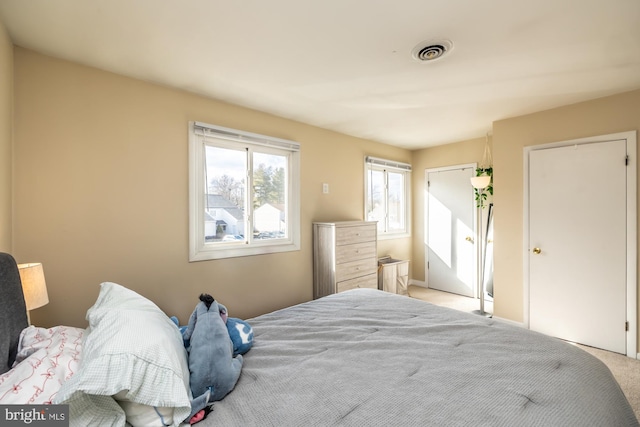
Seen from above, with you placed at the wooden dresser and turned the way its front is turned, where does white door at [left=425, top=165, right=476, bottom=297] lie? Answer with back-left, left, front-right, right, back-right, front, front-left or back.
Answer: left

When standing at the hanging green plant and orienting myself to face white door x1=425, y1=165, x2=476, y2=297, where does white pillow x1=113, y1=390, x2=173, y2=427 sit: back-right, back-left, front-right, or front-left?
back-left

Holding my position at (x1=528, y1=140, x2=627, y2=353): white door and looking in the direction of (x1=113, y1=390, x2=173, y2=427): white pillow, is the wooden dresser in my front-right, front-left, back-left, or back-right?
front-right

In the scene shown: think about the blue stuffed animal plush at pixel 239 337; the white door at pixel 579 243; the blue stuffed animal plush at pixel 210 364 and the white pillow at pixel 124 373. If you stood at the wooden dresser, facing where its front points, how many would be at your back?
0

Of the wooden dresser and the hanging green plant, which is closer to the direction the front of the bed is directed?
the hanging green plant

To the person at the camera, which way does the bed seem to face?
facing away from the viewer and to the right of the viewer

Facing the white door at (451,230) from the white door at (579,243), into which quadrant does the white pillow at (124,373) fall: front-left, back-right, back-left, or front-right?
back-left

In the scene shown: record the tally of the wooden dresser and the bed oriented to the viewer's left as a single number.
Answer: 0

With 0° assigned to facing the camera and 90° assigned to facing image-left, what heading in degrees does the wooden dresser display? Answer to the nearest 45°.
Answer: approximately 315°

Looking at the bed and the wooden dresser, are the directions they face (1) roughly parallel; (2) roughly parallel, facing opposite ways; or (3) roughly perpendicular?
roughly perpendicular

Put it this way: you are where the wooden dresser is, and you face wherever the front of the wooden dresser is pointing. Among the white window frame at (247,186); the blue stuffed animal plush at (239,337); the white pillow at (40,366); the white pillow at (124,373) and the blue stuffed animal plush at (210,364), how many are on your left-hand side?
0

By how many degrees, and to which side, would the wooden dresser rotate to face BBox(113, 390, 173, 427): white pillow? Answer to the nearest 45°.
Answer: approximately 45° to its right

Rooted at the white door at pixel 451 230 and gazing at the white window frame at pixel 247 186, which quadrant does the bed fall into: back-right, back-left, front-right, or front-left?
front-left

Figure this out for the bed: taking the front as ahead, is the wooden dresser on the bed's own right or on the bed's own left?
on the bed's own left

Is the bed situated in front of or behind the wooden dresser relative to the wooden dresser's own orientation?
in front

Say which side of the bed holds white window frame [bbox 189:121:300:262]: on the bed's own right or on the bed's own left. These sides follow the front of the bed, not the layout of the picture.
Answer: on the bed's own left

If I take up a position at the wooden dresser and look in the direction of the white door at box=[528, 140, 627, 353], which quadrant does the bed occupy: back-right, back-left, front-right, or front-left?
front-right
